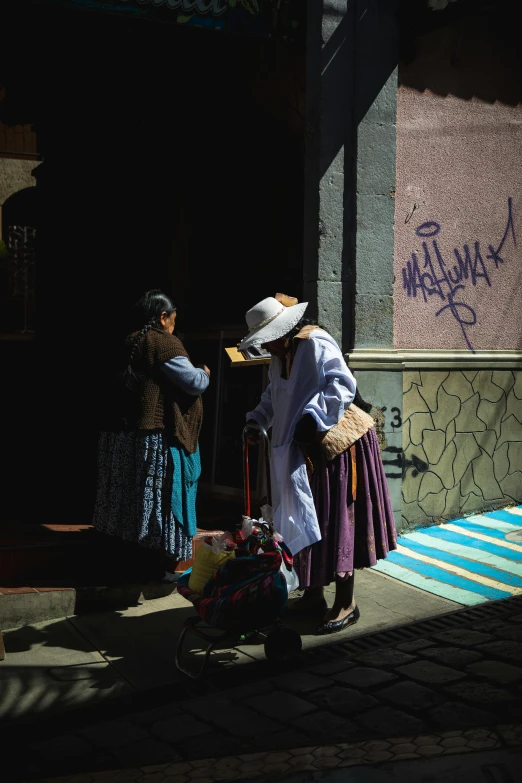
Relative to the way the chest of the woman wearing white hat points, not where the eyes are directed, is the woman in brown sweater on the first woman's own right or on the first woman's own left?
on the first woman's own right

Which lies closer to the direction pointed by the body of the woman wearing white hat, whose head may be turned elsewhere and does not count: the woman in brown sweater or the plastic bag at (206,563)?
the plastic bag

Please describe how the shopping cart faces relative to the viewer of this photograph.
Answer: facing the viewer and to the left of the viewer

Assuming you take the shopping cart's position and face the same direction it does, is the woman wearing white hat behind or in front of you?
behind

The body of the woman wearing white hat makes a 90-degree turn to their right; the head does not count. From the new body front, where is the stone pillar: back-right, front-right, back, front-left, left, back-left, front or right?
front-right

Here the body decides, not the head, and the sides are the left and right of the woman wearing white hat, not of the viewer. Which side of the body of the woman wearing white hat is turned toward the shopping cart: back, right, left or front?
front

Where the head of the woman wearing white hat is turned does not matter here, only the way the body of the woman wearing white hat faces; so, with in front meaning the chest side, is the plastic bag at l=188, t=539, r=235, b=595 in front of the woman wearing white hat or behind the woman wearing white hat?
in front

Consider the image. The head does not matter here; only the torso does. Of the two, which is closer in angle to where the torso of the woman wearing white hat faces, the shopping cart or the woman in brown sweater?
the shopping cart

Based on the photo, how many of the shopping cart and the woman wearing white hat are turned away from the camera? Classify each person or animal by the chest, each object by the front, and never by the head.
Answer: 0

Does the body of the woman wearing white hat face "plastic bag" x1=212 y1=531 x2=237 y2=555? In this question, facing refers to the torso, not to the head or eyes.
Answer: yes

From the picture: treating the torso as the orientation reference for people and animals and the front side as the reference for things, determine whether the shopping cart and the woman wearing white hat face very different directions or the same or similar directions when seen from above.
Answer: same or similar directions
